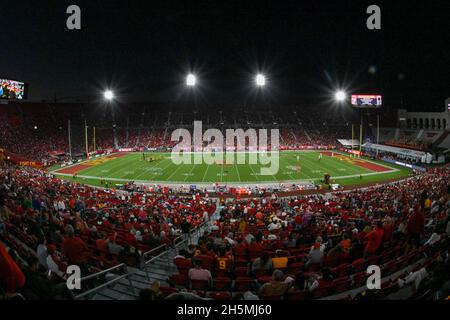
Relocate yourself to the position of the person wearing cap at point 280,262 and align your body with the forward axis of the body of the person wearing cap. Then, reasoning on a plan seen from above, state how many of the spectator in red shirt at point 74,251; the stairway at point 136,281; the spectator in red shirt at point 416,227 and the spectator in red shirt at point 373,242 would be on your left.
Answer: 2

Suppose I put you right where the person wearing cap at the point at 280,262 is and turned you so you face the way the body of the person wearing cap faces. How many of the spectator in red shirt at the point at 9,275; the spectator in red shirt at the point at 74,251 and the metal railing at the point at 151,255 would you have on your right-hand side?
0

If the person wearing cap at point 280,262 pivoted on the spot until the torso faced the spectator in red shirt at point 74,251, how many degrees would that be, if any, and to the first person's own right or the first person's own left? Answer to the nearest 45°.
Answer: approximately 90° to the first person's own left

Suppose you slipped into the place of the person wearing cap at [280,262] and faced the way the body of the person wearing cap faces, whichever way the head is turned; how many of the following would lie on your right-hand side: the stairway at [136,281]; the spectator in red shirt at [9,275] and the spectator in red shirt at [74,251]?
0

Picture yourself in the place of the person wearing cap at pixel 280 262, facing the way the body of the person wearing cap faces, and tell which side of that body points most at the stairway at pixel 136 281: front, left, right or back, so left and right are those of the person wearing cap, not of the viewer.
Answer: left

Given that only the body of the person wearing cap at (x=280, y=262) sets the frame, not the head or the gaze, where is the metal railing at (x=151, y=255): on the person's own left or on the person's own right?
on the person's own left

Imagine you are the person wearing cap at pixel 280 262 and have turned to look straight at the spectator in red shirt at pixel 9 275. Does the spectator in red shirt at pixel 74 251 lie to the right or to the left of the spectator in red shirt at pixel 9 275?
right

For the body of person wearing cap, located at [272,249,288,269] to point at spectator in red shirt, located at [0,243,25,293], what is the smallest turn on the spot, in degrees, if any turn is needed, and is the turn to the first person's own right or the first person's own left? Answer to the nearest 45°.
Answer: approximately 135° to the first person's own left

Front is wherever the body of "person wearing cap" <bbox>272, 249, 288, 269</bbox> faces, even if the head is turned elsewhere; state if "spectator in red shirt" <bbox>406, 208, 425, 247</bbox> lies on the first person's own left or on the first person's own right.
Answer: on the first person's own right

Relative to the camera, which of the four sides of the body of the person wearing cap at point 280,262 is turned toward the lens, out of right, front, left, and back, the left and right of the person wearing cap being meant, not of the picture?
back

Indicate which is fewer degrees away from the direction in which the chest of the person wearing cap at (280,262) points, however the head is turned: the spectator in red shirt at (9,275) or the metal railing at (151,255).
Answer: the metal railing

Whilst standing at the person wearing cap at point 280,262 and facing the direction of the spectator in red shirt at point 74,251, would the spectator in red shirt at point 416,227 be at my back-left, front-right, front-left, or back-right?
back-right
